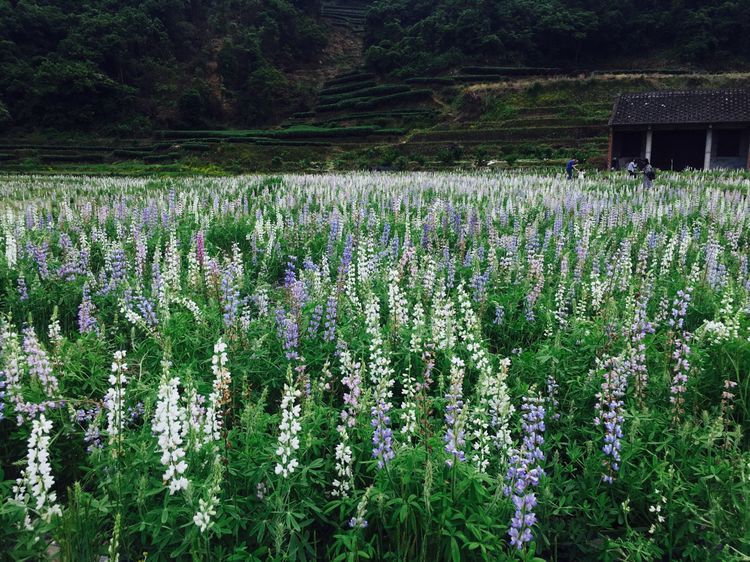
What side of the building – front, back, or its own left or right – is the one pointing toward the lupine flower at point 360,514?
front

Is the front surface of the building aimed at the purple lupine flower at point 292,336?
yes

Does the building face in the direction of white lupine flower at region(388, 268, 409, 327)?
yes

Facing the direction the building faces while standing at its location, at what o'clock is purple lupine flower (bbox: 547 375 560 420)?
The purple lupine flower is roughly at 12 o'clock from the building.

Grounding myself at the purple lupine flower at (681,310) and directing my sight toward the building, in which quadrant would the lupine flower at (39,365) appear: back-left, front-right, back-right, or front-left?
back-left

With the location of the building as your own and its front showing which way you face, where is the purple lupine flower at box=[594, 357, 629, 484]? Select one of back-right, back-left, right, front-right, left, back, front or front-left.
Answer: front

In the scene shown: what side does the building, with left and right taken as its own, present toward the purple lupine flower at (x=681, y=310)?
front

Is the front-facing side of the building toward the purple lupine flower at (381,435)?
yes

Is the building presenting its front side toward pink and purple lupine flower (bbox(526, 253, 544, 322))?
yes

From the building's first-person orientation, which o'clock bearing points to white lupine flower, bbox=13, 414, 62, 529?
The white lupine flower is roughly at 12 o'clock from the building.

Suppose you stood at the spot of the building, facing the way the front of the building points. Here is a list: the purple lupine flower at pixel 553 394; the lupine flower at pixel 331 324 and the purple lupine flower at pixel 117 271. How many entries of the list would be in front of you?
3

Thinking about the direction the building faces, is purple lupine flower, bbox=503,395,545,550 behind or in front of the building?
in front

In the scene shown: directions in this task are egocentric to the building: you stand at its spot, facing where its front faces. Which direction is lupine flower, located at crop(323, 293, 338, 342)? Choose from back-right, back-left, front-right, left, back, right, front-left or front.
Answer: front

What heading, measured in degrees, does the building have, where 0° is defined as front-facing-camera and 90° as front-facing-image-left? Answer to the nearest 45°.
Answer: approximately 0°

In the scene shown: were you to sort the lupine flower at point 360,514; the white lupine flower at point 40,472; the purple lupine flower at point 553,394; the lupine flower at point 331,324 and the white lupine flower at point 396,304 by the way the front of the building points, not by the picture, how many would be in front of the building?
5

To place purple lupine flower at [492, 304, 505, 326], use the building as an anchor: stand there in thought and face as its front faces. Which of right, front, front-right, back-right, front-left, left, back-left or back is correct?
front
